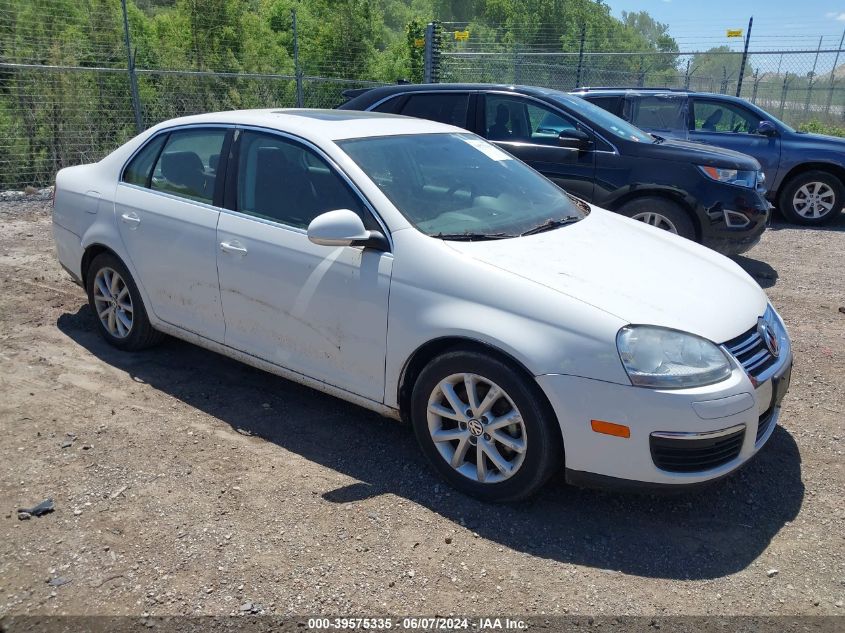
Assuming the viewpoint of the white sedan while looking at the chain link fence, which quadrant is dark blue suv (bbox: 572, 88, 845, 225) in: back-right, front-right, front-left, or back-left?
front-right

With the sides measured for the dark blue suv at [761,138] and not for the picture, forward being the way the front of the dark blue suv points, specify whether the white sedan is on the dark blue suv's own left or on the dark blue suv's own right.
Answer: on the dark blue suv's own right

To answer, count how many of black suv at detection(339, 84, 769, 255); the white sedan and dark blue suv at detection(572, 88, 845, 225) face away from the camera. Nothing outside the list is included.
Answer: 0

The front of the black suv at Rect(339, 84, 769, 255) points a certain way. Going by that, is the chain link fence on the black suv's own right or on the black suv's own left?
on the black suv's own left

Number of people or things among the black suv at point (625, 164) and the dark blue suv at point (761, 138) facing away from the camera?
0

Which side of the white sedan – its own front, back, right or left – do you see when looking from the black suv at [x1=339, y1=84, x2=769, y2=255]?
left

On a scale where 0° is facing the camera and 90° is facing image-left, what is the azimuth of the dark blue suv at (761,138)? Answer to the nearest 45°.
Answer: approximately 270°

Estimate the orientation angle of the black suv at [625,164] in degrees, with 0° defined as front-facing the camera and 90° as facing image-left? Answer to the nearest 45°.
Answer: approximately 315°

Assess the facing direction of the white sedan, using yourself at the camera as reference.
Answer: facing the viewer and to the right of the viewer
